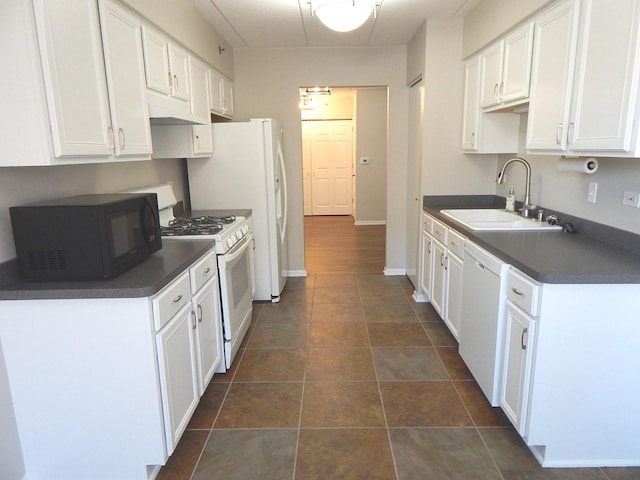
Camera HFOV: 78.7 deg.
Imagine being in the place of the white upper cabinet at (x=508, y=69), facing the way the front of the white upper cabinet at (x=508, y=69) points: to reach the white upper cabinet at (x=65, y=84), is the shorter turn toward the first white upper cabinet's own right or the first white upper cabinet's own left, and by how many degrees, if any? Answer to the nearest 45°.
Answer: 0° — it already faces it

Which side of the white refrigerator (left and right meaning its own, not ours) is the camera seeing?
right

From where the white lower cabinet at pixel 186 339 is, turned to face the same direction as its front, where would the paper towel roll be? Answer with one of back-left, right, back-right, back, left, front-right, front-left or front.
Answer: front-left

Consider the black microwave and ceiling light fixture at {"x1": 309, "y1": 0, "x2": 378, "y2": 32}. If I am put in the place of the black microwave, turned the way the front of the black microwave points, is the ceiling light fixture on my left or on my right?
on my left

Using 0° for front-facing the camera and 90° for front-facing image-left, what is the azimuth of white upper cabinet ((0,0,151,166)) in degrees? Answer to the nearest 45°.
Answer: approximately 315°

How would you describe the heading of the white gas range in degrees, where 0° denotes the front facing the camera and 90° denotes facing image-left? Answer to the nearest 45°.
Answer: approximately 270°

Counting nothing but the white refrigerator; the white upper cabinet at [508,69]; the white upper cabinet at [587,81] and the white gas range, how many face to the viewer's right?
2

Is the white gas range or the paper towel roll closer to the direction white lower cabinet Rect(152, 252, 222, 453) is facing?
the paper towel roll

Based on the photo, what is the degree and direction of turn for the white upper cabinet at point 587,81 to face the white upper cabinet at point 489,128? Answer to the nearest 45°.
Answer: approximately 90° to its right

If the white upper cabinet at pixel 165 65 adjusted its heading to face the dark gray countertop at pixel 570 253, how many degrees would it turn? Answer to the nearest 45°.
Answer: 0° — it already faces it

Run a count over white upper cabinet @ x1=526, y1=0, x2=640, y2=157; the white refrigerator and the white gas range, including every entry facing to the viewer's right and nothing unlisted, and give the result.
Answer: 2

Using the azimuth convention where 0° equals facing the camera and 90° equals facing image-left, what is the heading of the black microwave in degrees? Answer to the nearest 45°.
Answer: approximately 315°
